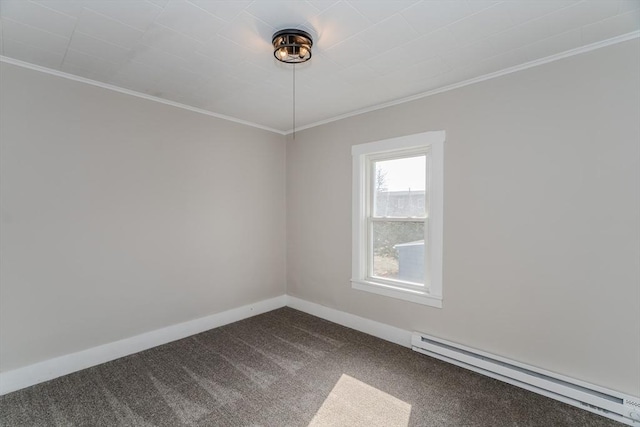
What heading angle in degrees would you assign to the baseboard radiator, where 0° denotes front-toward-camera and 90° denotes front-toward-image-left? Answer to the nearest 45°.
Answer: approximately 45°

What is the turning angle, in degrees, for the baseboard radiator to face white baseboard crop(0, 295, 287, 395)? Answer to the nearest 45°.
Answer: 0° — it already faces it
